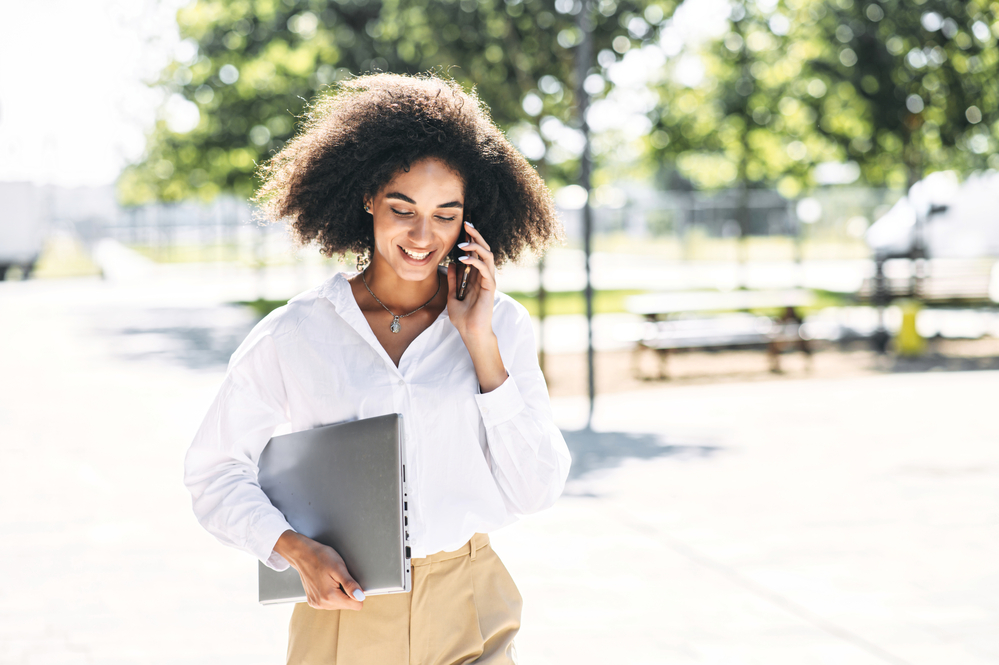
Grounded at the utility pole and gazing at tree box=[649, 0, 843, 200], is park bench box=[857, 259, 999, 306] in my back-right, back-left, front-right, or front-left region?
front-right

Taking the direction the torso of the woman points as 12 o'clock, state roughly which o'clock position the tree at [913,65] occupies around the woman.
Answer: The tree is roughly at 7 o'clock from the woman.

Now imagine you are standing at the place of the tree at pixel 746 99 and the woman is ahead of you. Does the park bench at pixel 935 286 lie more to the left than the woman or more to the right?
left

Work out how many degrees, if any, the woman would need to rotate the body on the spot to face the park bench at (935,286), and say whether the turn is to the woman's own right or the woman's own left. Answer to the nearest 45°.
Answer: approximately 135° to the woman's own left

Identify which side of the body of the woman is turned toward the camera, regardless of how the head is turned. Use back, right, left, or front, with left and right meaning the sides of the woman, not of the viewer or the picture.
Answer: front

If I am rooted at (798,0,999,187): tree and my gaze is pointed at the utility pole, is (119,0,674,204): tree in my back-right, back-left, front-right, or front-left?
front-right

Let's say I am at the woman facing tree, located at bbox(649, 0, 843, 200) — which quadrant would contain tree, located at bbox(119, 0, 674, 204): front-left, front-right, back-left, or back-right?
front-left

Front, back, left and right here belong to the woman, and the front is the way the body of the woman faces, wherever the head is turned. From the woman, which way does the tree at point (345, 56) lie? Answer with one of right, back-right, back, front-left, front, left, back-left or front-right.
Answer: back

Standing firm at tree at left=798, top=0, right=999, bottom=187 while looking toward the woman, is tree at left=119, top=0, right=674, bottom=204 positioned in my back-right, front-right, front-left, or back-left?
front-right

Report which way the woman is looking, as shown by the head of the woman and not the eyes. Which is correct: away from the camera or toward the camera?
toward the camera

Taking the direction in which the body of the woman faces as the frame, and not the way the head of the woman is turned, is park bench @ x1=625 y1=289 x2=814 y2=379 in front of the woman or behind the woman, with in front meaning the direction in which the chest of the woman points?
behind

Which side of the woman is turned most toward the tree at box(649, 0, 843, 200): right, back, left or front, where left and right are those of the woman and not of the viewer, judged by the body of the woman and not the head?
back

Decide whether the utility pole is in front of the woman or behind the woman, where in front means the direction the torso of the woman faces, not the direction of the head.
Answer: behind
